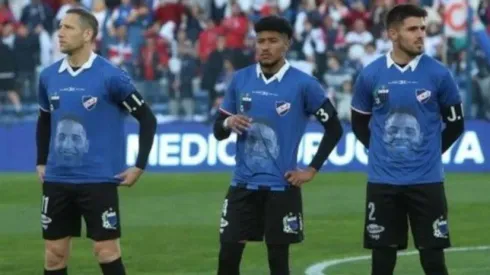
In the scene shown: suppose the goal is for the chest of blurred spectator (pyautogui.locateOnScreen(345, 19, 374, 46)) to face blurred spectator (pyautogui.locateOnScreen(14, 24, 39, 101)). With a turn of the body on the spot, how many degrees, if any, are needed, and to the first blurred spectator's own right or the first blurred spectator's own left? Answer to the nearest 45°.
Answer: approximately 90° to the first blurred spectator's own right

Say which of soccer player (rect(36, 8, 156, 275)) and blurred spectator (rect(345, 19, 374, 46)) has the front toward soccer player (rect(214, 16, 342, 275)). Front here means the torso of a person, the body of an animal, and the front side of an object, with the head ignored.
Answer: the blurred spectator

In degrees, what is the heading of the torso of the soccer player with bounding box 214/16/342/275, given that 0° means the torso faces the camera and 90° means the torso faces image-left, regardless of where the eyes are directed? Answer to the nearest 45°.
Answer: approximately 0°

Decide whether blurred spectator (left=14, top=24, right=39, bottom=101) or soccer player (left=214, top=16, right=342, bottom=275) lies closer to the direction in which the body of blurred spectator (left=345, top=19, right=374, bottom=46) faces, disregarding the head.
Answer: the soccer player

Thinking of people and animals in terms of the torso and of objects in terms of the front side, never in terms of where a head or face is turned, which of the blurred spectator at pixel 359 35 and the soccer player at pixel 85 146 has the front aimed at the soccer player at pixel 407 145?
the blurred spectator

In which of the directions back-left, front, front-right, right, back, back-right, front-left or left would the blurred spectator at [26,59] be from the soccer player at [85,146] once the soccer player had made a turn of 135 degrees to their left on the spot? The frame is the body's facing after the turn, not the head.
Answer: left

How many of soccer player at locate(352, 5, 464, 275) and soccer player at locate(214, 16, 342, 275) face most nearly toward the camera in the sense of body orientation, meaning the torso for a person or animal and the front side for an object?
2

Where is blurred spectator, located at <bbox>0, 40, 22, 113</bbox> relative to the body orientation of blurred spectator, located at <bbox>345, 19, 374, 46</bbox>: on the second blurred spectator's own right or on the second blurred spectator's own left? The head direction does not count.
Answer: on the second blurred spectator's own right

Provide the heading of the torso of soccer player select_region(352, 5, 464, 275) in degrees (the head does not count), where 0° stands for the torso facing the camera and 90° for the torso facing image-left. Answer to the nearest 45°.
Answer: approximately 0°

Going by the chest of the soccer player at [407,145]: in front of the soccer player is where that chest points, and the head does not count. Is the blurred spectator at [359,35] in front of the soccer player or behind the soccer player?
behind
